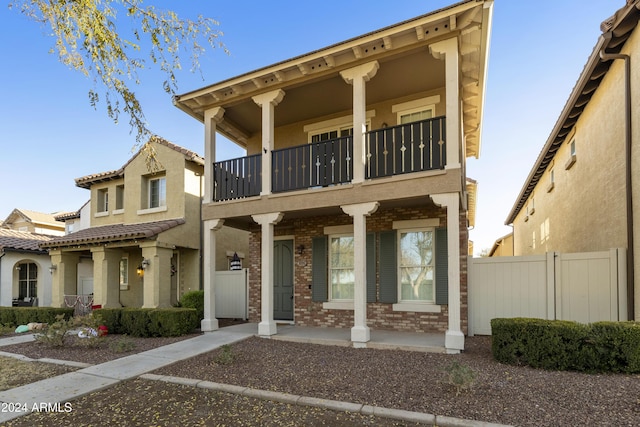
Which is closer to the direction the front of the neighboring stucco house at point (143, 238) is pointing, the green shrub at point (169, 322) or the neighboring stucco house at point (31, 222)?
the green shrub

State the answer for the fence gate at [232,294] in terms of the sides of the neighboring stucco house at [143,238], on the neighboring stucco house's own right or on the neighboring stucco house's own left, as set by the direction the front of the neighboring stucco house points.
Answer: on the neighboring stucco house's own left

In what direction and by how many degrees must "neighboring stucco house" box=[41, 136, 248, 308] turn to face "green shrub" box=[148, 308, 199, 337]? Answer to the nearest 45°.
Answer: approximately 45° to its left

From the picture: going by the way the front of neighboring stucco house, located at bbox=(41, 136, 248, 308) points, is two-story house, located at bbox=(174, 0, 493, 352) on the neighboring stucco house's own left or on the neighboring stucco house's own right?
on the neighboring stucco house's own left

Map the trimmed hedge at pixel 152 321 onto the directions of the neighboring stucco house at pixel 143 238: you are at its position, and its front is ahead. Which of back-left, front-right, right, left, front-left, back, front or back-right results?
front-left

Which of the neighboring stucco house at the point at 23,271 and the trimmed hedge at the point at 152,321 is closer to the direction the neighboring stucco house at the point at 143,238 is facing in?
the trimmed hedge

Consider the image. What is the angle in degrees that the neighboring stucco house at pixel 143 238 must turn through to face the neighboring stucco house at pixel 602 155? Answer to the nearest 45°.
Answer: approximately 90° to its left

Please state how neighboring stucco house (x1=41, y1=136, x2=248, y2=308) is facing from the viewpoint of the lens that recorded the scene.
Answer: facing the viewer and to the left of the viewer
